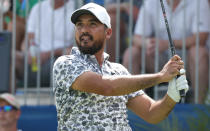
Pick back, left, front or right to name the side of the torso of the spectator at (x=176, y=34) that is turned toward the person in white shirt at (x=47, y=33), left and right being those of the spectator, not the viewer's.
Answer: right

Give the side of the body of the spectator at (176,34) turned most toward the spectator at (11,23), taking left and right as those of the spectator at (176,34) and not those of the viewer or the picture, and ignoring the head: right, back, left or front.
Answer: right

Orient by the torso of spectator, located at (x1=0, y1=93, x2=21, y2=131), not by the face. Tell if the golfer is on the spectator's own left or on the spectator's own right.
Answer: on the spectator's own left

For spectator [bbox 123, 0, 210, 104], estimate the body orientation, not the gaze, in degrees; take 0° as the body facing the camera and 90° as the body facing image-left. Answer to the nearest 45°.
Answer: approximately 0°

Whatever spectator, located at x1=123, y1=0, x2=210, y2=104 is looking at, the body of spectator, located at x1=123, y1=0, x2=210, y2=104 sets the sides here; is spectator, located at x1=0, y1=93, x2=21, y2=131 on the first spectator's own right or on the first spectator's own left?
on the first spectator's own right
